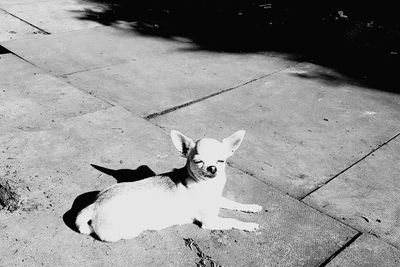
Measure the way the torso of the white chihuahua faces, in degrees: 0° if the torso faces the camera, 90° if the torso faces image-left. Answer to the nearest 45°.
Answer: approximately 270°
